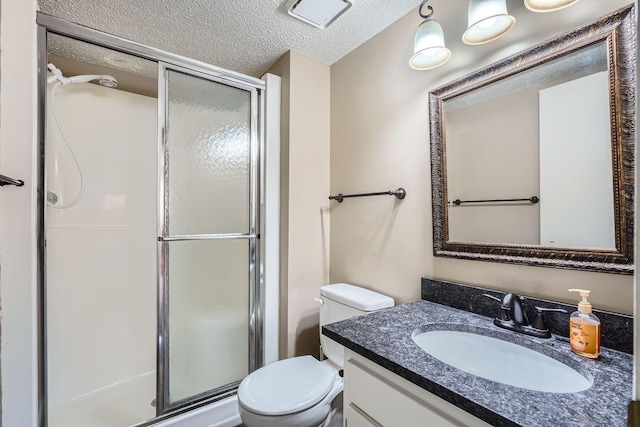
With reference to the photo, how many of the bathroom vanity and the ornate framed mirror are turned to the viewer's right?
0

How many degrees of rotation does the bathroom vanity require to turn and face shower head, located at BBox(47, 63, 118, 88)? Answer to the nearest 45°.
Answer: approximately 45° to its right

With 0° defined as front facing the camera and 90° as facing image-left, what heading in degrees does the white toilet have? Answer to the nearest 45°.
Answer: approximately 45°

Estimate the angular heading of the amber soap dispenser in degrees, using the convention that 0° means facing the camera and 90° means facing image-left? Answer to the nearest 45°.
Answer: approximately 45°

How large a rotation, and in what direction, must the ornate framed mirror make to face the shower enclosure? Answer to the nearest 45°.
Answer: approximately 45° to its right

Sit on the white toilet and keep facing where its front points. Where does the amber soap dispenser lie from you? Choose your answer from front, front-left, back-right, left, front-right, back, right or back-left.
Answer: left

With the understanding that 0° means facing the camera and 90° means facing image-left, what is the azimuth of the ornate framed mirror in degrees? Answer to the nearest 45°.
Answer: approximately 45°
